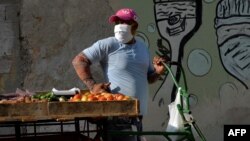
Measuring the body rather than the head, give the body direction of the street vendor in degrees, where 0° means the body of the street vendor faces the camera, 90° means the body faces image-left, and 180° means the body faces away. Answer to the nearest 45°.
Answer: approximately 0°

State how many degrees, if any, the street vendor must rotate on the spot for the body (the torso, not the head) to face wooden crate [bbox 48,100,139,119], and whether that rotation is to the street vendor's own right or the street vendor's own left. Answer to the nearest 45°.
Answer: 0° — they already face it
